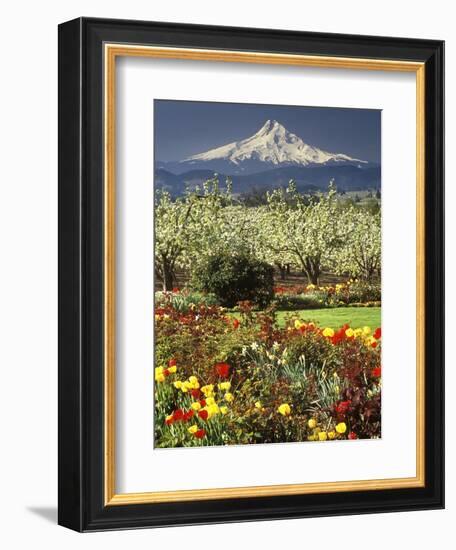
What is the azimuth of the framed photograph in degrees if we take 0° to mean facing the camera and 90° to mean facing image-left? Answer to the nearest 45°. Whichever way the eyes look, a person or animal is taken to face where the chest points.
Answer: approximately 315°
